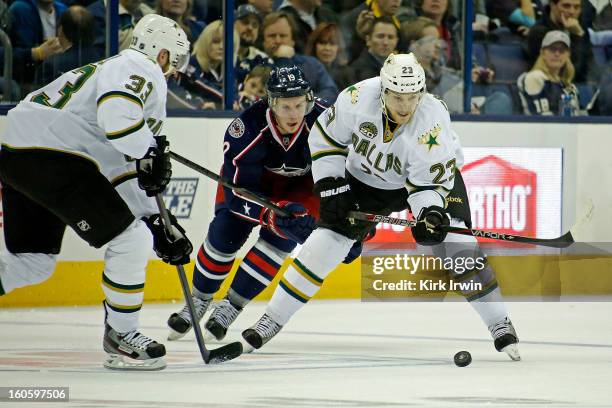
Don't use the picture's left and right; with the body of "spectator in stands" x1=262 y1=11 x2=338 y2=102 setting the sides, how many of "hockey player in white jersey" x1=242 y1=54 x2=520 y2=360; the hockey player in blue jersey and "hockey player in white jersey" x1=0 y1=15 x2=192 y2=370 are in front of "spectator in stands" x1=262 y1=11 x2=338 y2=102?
3

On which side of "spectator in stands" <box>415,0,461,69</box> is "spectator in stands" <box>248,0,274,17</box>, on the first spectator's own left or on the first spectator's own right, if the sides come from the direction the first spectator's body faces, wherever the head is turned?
on the first spectator's own right

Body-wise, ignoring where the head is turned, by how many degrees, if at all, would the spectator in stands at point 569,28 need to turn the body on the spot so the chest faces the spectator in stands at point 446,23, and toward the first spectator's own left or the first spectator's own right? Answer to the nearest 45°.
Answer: approximately 45° to the first spectator's own right

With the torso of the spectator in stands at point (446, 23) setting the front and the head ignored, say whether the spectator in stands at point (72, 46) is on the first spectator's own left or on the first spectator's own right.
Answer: on the first spectator's own right

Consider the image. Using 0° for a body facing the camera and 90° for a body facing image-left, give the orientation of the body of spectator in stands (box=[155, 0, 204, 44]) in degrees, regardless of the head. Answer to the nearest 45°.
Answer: approximately 0°
